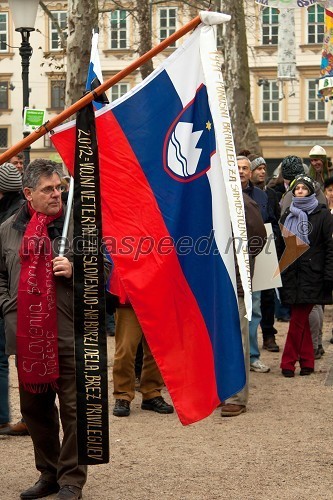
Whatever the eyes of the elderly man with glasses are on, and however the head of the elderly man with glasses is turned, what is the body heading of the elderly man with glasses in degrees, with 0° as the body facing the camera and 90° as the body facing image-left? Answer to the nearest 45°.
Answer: approximately 0°

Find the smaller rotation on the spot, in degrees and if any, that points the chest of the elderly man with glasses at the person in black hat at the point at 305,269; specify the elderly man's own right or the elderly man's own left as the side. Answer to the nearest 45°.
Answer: approximately 135° to the elderly man's own left
